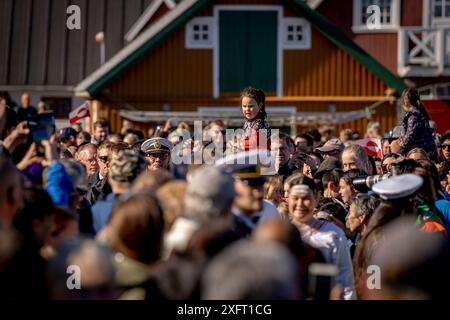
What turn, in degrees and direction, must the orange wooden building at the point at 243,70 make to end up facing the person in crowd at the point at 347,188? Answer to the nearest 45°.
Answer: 0° — it already faces them

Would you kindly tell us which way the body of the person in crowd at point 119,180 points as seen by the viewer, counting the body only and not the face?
away from the camera

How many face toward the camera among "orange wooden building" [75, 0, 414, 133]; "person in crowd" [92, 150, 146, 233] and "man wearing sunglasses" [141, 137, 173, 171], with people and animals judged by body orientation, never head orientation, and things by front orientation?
2

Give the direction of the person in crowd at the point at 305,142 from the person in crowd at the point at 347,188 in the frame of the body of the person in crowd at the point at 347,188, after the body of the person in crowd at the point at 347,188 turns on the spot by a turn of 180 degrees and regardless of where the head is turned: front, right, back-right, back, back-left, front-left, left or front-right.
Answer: front-left

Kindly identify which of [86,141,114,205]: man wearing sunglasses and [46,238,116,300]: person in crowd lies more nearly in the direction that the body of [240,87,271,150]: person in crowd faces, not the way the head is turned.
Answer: the person in crowd

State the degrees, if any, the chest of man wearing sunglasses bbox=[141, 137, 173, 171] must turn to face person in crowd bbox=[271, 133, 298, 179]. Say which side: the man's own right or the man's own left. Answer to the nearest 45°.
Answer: approximately 45° to the man's own left

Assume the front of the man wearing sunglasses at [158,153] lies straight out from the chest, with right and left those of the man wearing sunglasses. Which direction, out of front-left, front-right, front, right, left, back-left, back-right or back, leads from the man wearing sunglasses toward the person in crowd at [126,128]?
back

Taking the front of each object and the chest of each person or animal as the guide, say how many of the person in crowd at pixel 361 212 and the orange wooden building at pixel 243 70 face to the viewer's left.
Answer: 1

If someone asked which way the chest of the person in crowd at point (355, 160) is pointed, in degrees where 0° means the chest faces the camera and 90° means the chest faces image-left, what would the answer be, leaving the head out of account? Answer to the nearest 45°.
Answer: approximately 45°

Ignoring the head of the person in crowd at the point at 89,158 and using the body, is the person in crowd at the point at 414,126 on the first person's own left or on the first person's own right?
on the first person's own left

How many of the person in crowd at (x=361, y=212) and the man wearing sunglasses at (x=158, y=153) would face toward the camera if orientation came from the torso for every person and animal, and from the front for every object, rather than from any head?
1

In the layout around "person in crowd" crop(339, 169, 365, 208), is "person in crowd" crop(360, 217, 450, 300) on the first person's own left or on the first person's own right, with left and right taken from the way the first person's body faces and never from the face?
on the first person's own left

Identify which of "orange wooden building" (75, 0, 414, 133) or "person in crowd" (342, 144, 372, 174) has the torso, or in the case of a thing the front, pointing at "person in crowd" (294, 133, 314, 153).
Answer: the orange wooden building
